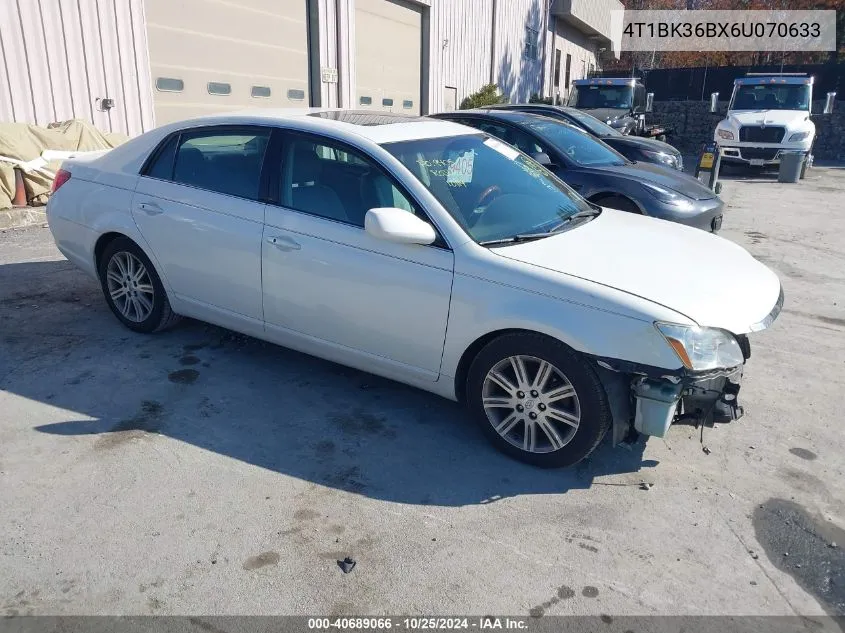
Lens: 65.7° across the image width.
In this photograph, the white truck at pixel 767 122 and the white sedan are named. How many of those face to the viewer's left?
0

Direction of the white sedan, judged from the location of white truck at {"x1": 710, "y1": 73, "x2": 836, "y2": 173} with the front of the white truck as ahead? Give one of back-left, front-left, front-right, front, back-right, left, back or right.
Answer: front

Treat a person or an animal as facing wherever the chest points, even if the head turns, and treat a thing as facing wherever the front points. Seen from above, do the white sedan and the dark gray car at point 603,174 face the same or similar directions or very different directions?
same or similar directions

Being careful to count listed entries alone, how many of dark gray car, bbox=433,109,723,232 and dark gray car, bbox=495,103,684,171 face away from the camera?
0

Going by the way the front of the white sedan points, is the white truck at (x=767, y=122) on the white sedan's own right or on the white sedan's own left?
on the white sedan's own left

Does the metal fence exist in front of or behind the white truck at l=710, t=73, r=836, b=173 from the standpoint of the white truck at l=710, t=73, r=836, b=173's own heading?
behind

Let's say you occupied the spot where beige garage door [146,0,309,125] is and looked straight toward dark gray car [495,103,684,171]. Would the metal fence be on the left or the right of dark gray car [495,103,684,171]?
left

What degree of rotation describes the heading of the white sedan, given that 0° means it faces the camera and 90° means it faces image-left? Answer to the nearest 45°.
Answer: approximately 315°

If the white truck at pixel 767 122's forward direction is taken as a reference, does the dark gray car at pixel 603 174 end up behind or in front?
in front

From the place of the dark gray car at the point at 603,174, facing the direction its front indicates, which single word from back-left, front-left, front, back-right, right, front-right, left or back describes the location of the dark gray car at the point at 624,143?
back-left

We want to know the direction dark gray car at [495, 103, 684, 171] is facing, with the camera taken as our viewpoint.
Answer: facing the viewer and to the right of the viewer

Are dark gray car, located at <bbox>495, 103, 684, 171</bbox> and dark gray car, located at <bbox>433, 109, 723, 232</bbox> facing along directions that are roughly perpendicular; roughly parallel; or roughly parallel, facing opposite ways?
roughly parallel

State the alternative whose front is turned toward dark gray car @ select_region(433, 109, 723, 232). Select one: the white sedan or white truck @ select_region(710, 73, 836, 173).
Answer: the white truck

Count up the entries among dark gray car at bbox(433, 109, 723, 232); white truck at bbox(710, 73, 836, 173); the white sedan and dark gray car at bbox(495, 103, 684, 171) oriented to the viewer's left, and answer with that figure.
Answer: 0

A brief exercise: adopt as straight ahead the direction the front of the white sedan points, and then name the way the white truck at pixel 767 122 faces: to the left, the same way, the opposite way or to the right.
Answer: to the right

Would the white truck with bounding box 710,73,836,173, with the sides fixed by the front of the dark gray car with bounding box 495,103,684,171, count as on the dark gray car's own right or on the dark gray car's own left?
on the dark gray car's own left

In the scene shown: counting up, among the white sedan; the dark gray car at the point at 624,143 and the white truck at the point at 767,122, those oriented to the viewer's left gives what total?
0

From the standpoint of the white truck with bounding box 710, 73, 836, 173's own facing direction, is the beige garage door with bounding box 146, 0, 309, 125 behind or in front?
in front

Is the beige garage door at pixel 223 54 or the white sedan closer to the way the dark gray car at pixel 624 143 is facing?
the white sedan

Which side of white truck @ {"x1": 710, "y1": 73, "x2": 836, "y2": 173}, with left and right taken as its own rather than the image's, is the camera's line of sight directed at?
front
